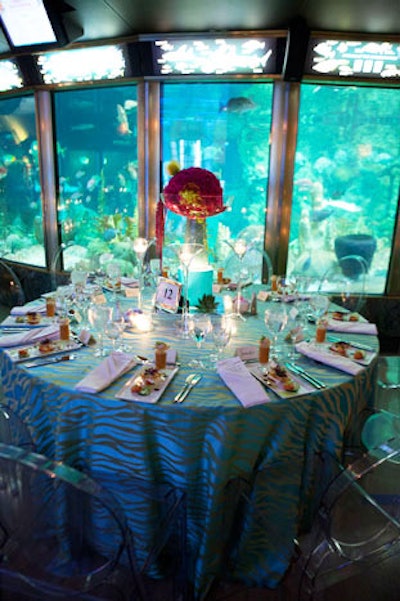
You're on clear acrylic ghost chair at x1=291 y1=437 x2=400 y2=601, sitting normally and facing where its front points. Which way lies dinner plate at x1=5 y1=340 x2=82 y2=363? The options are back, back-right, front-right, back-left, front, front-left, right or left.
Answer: front-left

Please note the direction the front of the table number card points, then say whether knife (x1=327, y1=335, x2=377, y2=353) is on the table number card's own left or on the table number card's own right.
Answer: on the table number card's own left

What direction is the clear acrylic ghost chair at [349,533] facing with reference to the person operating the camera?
facing away from the viewer and to the left of the viewer

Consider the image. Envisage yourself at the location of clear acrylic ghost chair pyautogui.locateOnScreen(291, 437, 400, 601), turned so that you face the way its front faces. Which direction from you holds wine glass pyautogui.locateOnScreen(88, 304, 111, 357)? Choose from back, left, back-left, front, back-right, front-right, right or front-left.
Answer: front-left

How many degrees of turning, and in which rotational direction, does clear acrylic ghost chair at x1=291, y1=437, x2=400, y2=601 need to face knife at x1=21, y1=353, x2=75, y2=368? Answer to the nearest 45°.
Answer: approximately 45° to its left

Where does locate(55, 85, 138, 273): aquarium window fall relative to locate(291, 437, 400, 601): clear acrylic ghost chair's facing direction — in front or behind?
in front

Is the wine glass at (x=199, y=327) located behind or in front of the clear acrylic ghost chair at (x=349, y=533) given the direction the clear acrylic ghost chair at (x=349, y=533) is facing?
in front

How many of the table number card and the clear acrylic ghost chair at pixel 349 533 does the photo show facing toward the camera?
1

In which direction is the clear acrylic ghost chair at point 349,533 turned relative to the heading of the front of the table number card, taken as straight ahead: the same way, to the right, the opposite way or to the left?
the opposite way

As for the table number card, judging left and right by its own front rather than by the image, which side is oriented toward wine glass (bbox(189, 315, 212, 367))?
front

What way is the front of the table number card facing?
toward the camera

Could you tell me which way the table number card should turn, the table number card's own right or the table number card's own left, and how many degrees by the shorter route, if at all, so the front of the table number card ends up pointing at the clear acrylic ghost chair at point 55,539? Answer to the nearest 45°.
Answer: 0° — it already faces it

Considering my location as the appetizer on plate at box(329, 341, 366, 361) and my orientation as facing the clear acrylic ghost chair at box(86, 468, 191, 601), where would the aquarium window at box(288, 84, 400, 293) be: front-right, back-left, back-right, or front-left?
back-right
